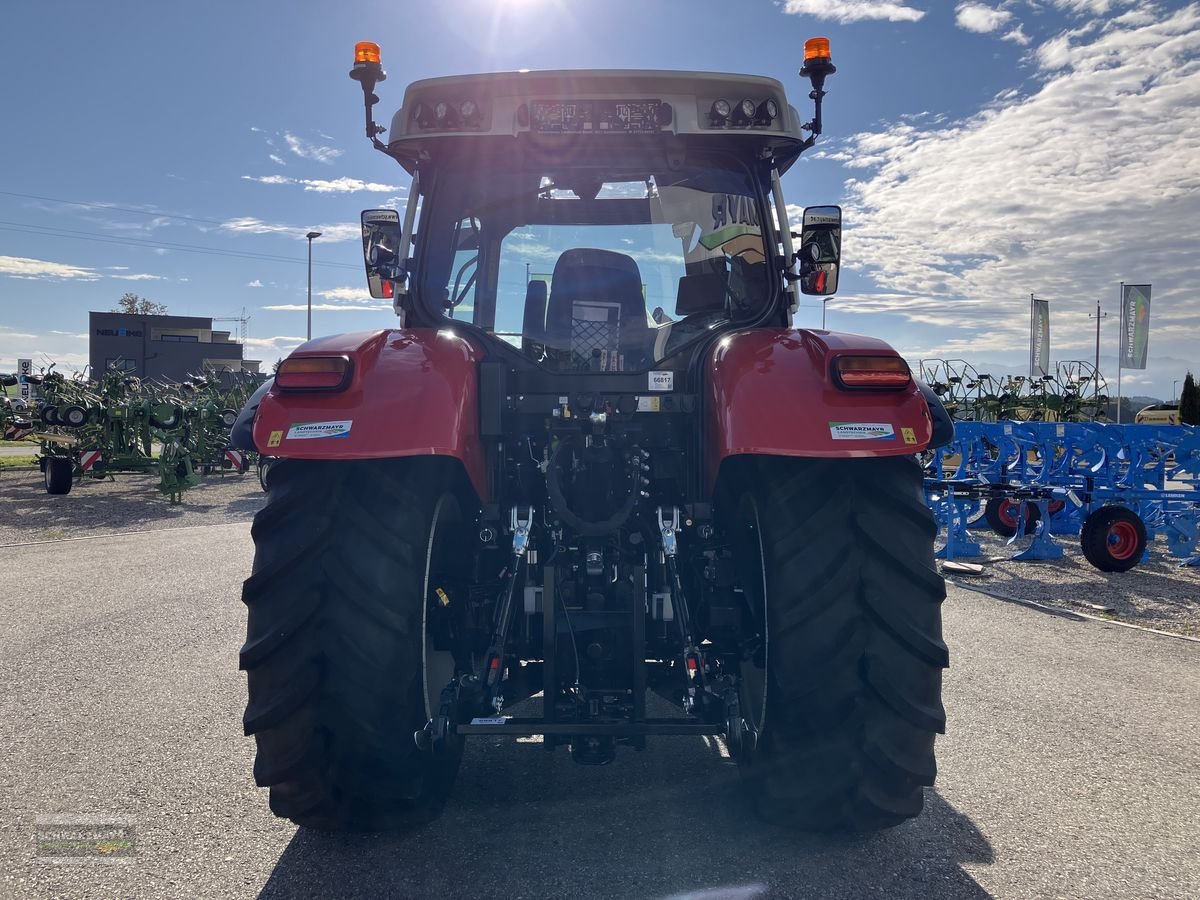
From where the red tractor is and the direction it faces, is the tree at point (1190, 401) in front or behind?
in front

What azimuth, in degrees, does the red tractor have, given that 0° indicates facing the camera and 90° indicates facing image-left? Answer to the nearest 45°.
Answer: approximately 180°
